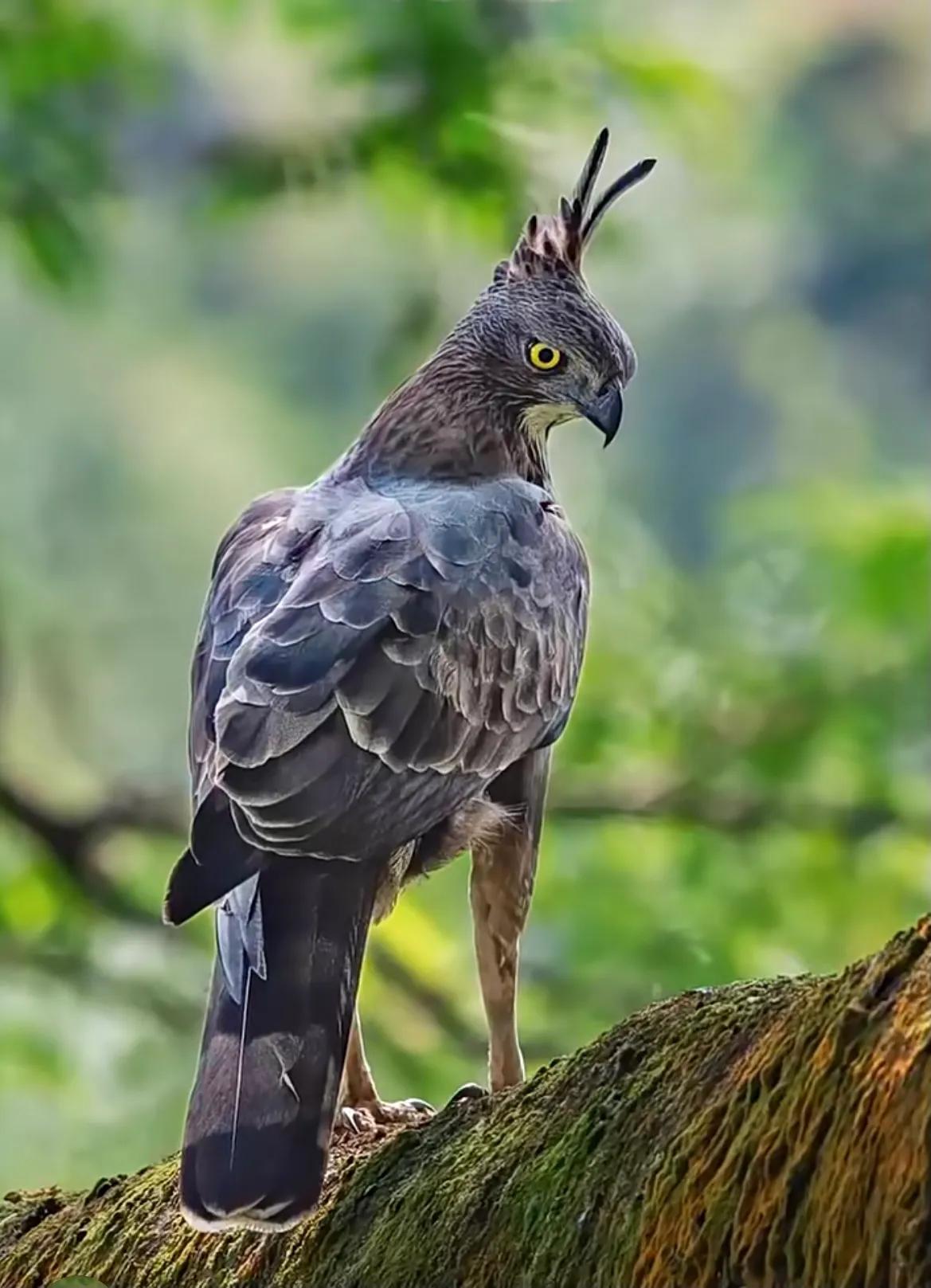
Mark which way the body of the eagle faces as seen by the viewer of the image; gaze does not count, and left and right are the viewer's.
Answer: facing away from the viewer and to the right of the viewer
